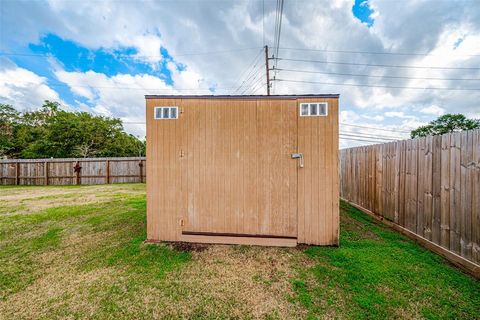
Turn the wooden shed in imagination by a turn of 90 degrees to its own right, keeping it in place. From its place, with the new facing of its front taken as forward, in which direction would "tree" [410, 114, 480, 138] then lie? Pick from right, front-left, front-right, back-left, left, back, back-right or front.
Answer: back-right

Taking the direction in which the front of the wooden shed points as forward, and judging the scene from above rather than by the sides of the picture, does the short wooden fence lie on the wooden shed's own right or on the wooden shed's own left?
on the wooden shed's own right

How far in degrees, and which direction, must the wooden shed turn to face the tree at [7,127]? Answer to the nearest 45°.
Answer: approximately 135° to its right

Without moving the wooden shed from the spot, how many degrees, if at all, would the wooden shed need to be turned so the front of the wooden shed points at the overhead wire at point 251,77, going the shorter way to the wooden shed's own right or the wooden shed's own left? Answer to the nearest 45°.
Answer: approximately 180°

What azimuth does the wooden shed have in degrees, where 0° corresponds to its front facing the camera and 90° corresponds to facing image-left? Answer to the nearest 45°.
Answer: approximately 0°

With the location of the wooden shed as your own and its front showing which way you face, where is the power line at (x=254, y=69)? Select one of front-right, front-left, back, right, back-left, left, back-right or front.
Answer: back

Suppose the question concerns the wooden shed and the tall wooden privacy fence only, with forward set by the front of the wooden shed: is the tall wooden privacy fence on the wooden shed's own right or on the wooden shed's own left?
on the wooden shed's own left
